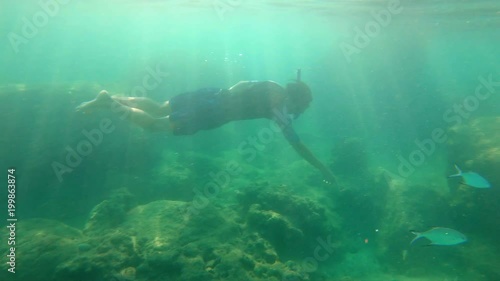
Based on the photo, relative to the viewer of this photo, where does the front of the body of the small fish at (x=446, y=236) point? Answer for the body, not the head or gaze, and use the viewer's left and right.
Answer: facing to the right of the viewer

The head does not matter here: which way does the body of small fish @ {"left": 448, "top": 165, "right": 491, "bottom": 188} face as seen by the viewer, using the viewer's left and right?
facing to the right of the viewer

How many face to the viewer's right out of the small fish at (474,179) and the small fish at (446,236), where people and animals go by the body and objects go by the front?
2

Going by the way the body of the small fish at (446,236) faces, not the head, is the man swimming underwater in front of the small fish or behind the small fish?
behind

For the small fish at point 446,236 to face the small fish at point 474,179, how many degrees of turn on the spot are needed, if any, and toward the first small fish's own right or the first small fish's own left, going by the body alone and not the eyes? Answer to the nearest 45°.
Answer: approximately 45° to the first small fish's own left

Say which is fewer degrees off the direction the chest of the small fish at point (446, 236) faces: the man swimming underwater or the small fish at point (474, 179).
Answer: the small fish

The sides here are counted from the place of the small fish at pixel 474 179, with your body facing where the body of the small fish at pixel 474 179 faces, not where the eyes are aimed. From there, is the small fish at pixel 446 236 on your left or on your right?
on your right
